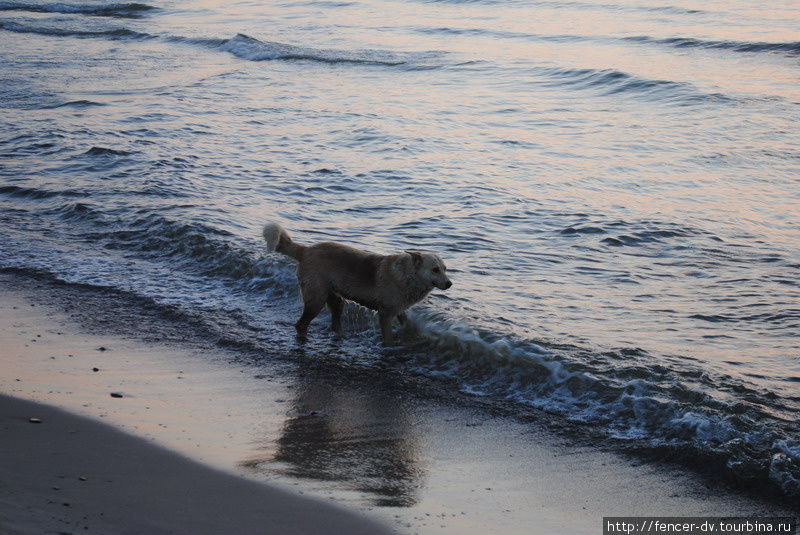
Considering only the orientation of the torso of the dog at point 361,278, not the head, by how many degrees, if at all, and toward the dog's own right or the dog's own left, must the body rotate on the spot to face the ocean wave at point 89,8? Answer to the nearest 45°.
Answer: approximately 90° to the dog's own left

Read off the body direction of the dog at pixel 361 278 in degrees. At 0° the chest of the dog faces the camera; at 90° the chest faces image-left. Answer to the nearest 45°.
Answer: approximately 270°

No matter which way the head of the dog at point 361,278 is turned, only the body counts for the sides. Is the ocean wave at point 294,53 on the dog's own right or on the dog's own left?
on the dog's own left

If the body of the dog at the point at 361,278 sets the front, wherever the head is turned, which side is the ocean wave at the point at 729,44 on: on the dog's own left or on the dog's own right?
on the dog's own left

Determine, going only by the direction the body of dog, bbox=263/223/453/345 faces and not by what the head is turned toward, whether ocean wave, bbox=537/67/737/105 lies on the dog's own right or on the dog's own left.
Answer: on the dog's own left

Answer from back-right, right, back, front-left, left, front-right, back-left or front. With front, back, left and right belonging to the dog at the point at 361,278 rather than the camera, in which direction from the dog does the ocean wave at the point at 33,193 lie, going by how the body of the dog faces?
back-left

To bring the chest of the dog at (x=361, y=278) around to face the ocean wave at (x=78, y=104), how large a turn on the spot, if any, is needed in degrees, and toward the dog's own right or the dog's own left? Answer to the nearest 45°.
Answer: approximately 135° to the dog's own left
